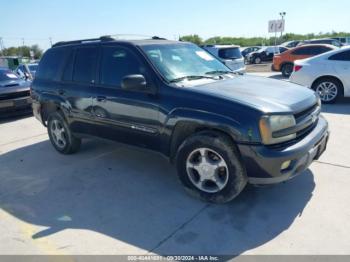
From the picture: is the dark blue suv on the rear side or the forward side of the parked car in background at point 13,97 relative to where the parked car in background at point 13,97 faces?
on the forward side

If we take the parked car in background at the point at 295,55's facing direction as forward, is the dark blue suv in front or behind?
in front

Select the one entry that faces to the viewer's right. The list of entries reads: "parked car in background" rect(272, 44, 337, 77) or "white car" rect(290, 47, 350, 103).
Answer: the white car

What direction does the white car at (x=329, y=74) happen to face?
to the viewer's right

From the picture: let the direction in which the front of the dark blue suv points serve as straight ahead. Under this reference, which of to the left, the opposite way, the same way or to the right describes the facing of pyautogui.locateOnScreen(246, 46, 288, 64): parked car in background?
to the right

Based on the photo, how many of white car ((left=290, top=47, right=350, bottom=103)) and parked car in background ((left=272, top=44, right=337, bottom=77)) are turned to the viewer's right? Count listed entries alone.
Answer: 1

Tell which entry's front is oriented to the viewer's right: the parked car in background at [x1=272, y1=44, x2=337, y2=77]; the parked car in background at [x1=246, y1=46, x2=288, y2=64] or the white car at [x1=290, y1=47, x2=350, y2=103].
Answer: the white car

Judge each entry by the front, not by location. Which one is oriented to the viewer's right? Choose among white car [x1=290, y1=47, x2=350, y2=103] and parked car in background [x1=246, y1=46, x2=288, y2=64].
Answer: the white car

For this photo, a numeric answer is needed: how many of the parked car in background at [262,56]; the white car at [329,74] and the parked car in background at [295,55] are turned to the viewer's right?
1

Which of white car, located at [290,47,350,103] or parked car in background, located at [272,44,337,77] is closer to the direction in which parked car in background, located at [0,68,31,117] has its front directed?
the white car

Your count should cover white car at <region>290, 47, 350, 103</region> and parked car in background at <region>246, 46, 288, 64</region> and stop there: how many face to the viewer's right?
1

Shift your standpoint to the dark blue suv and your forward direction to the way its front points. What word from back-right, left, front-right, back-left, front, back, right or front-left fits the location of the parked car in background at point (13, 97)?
back

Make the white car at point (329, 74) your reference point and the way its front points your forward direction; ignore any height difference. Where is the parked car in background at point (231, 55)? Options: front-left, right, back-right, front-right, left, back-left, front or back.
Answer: back-left
